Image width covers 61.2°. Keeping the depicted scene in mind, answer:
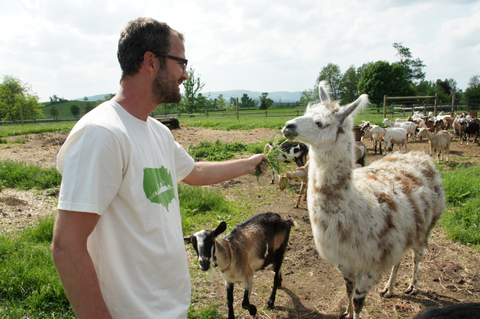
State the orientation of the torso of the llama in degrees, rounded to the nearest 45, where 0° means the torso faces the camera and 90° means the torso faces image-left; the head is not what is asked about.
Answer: approximately 45°

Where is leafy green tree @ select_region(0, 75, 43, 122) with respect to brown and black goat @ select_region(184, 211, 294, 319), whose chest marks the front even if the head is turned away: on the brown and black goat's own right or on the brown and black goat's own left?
on the brown and black goat's own right

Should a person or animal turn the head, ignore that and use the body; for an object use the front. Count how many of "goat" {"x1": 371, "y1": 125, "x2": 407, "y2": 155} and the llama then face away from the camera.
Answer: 0

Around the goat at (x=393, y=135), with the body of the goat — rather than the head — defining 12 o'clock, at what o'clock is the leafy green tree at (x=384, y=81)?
The leafy green tree is roughly at 3 o'clock from the goat.

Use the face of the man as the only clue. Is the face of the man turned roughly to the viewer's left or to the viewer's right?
to the viewer's right

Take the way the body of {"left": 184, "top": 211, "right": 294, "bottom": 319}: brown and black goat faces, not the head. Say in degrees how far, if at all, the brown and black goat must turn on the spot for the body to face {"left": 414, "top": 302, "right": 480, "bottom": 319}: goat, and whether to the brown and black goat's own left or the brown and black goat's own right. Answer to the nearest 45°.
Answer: approximately 90° to the brown and black goat's own left

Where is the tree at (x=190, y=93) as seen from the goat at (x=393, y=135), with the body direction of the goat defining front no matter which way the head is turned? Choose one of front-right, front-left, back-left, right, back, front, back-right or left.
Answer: front-right

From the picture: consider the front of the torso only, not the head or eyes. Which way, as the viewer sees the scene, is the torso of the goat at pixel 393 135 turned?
to the viewer's left

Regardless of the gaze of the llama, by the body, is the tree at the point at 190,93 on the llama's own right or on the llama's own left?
on the llama's own right

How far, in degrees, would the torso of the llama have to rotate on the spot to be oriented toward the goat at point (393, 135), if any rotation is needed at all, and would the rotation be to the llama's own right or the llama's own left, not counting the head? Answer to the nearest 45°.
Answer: approximately 135° to the llama's own right
